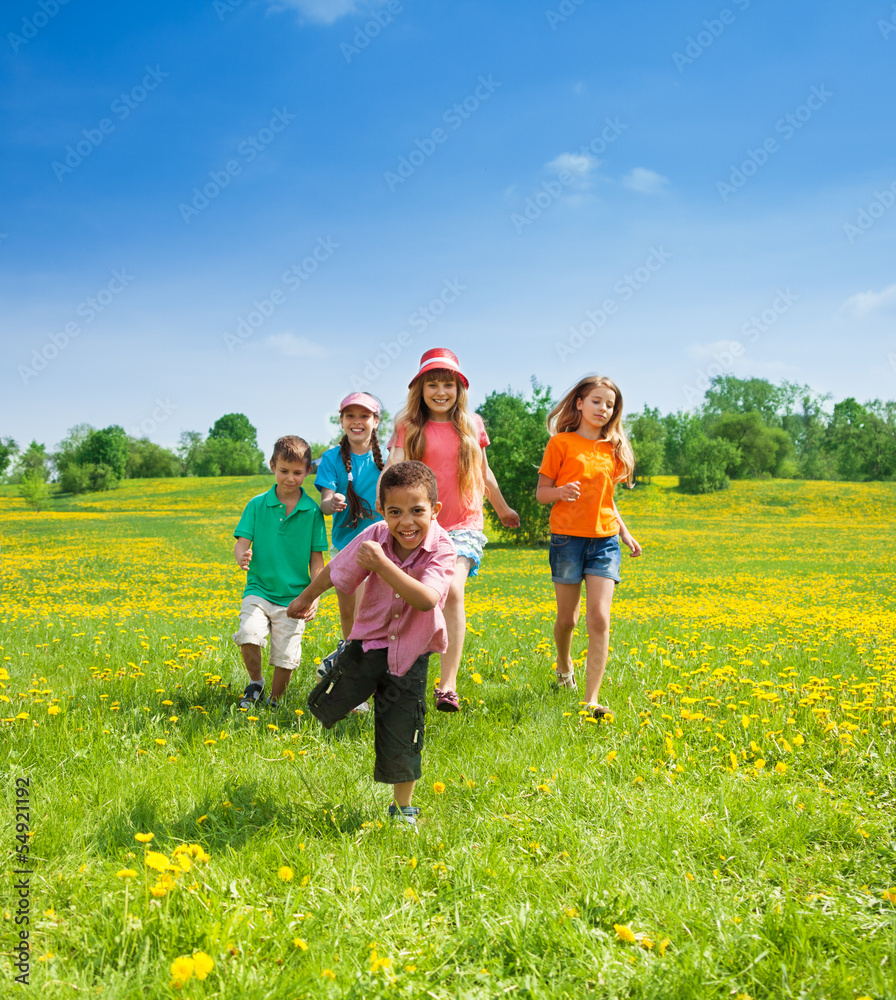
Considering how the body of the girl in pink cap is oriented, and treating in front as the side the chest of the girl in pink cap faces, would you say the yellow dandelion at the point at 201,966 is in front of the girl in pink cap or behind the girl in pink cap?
in front

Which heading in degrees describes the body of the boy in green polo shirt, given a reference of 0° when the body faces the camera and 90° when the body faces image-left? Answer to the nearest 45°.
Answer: approximately 0°

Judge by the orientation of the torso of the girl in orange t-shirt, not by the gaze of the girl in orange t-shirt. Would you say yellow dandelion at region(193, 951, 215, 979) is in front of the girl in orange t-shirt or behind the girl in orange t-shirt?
in front

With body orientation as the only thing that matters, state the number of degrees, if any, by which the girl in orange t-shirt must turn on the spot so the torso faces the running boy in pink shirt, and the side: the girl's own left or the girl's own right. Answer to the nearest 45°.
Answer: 0° — they already face them

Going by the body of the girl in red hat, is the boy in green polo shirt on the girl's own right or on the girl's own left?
on the girl's own right

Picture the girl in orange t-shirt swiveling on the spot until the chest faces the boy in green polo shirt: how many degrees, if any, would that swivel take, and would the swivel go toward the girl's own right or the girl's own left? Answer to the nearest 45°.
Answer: approximately 90° to the girl's own right

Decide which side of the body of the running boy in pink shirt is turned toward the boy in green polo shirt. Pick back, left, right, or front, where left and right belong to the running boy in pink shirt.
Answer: back

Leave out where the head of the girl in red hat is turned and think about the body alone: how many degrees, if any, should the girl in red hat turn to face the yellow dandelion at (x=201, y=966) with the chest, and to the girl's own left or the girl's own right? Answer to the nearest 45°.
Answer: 0° — they already face it

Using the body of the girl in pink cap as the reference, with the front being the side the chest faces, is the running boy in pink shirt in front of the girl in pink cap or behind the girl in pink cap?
in front

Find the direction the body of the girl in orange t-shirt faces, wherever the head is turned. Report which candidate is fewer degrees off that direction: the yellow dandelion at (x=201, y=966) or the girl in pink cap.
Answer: the yellow dandelion
